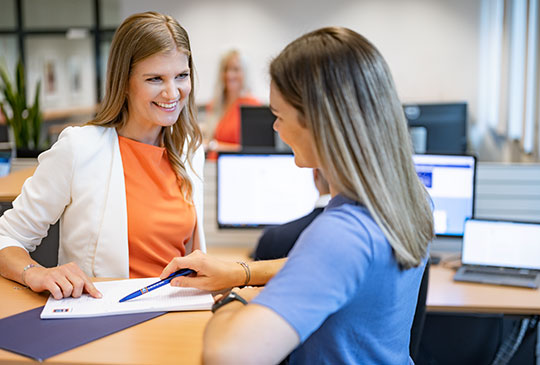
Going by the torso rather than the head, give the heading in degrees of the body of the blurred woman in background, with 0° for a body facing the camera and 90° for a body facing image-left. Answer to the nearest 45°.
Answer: approximately 0°

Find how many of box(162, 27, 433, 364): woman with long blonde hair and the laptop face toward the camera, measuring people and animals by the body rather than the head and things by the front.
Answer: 1

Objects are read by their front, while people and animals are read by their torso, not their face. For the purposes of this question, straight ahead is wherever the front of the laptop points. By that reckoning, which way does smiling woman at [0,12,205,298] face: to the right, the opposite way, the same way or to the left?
to the left

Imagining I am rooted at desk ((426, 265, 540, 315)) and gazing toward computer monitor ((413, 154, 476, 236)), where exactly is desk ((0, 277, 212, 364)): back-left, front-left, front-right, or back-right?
back-left

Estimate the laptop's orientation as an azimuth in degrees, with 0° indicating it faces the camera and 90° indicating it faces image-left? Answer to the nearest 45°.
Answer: approximately 0°

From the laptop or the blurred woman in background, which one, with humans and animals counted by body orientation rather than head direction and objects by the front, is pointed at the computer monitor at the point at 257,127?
the blurred woman in background

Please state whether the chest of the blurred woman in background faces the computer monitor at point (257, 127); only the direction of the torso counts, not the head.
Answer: yes

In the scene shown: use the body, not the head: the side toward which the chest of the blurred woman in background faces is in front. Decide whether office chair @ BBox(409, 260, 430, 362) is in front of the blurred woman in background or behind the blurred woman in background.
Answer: in front

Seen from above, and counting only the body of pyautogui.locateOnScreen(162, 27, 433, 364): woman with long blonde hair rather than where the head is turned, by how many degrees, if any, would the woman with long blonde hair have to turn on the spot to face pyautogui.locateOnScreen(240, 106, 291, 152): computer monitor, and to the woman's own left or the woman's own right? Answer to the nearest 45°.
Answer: approximately 45° to the woman's own right

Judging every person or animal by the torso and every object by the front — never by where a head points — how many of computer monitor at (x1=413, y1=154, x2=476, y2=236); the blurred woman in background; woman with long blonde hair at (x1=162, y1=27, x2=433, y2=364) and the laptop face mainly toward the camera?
3

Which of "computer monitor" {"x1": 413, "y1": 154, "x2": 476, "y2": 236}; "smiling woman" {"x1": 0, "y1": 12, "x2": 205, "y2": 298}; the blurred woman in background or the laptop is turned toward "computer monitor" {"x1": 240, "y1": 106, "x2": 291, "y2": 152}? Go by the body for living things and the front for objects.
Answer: the blurred woman in background

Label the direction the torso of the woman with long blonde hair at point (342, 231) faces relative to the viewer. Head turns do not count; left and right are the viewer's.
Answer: facing away from the viewer and to the left of the viewer
